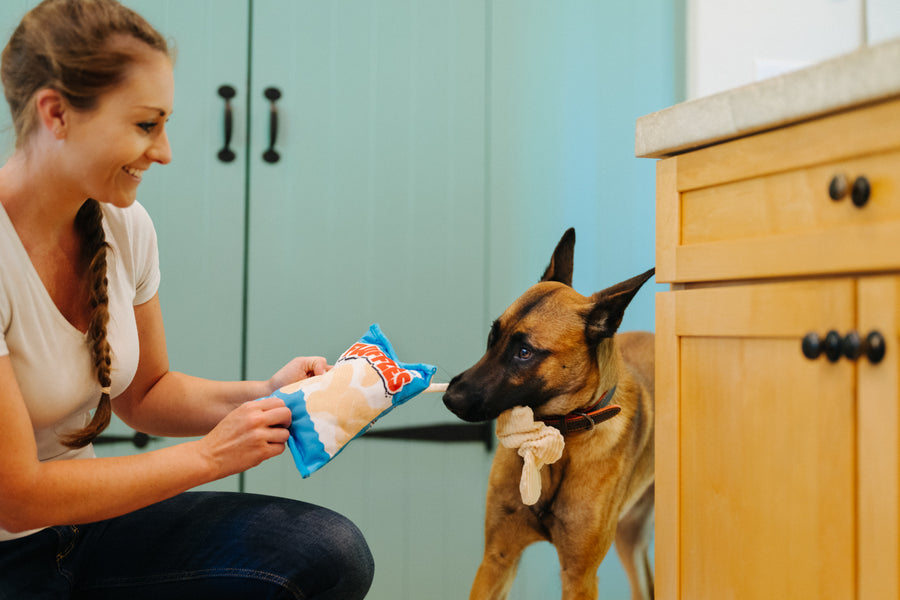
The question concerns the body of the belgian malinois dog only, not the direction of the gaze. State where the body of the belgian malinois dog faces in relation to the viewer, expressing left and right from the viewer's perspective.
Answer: facing the viewer and to the left of the viewer

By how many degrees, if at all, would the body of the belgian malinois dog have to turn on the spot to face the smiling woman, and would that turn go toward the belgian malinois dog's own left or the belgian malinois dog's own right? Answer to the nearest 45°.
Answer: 0° — it already faces them

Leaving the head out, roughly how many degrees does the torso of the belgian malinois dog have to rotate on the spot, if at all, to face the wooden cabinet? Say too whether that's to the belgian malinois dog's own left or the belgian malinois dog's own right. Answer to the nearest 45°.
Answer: approximately 90° to the belgian malinois dog's own left

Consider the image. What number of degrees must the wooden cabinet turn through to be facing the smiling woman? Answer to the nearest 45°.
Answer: approximately 45° to its right

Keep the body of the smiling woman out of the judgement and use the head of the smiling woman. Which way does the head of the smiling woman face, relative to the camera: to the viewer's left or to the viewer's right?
to the viewer's right

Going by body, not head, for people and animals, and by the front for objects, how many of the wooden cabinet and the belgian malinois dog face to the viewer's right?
0

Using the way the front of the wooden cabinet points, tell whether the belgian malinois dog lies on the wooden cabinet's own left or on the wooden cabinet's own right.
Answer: on the wooden cabinet's own right

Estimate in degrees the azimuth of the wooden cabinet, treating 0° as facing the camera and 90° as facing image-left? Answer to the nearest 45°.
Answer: approximately 45°
